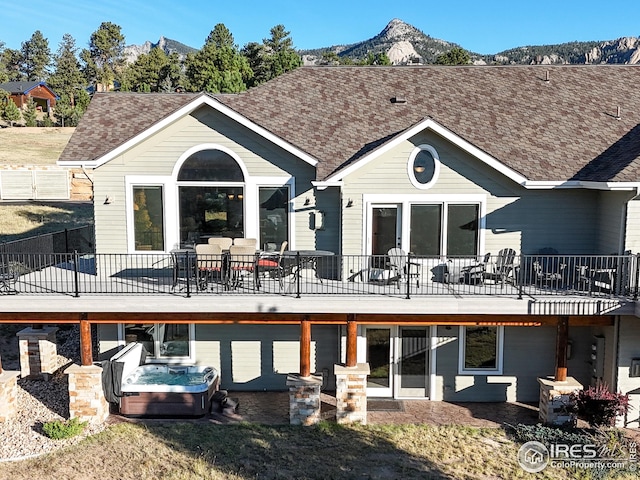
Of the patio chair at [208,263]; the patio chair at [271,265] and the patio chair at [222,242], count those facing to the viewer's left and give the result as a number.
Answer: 1

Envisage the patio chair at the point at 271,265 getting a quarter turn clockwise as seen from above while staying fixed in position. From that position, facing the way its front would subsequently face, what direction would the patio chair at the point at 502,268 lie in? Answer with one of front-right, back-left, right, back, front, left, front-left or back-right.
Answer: right

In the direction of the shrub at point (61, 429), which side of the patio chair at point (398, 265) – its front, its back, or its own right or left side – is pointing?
right

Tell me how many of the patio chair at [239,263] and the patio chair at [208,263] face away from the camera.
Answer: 2

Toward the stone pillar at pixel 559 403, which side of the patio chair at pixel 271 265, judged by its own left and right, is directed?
back

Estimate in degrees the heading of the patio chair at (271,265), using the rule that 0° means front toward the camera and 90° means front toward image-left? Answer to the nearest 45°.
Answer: approximately 90°

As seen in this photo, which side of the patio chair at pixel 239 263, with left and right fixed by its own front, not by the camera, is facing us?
back

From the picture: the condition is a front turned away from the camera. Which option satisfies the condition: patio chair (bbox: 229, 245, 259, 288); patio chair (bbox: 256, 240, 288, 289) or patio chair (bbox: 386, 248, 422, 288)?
patio chair (bbox: 229, 245, 259, 288)

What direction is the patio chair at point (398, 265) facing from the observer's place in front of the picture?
facing the viewer and to the right of the viewer

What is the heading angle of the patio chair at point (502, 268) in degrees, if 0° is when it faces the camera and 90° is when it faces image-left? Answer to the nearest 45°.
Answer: approximately 45°

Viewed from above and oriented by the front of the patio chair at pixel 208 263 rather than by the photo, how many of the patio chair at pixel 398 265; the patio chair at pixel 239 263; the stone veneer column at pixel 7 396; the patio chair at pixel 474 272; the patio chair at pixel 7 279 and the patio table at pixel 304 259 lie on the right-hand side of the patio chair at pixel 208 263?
4

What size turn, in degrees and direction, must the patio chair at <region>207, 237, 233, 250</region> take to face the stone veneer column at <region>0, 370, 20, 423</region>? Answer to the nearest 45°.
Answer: approximately 90° to its right

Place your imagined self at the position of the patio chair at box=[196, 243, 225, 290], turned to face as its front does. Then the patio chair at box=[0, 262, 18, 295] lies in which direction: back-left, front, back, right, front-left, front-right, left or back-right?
left

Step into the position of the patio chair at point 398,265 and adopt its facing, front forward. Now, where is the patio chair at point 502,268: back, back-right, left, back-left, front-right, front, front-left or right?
front-left

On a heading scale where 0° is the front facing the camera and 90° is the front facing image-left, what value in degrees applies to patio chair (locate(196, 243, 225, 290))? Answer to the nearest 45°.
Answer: approximately 180°

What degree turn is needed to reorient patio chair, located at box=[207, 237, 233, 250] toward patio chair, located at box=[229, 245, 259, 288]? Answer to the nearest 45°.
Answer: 0° — it already faces it

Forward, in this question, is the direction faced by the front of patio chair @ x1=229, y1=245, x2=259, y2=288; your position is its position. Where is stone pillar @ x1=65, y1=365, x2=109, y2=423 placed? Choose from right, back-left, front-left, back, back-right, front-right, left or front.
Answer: left

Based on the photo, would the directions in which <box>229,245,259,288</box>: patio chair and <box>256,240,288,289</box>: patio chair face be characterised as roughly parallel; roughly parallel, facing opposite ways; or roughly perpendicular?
roughly perpendicular

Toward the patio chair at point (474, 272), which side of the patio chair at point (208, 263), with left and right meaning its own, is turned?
right
